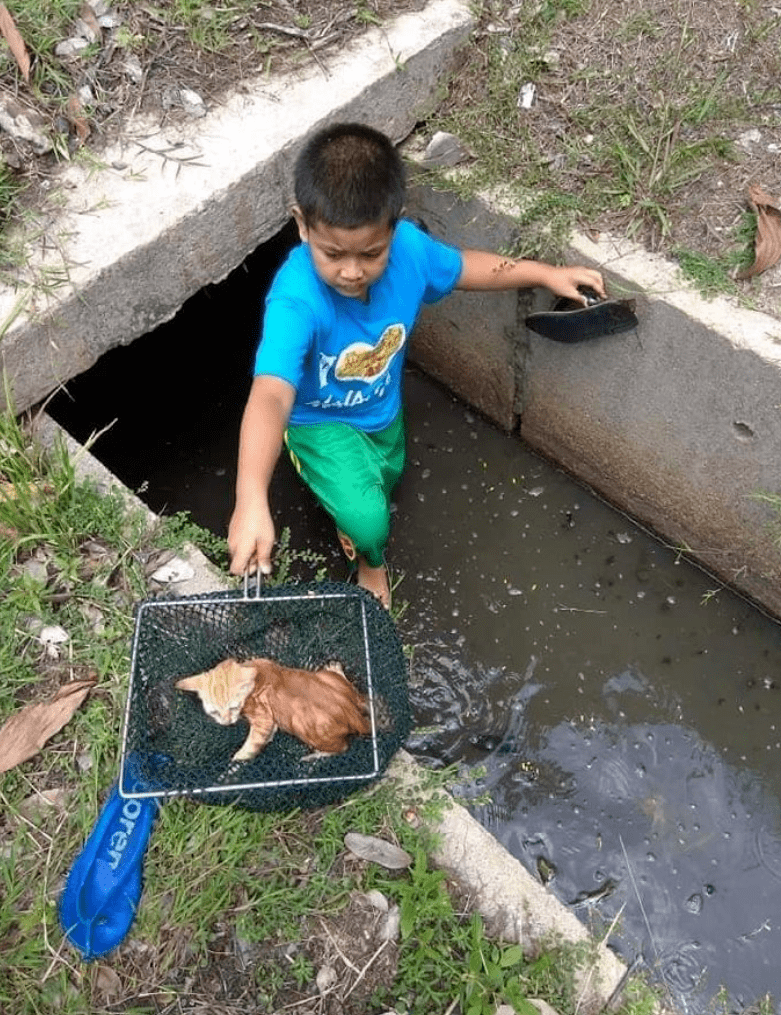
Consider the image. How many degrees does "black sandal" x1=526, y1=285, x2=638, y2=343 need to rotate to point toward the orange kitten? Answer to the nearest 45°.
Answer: approximately 90° to its left

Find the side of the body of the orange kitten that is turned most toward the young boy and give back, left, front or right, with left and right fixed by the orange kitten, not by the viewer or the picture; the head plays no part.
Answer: right

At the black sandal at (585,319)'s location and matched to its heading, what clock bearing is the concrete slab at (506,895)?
The concrete slab is roughly at 9 o'clock from the black sandal.

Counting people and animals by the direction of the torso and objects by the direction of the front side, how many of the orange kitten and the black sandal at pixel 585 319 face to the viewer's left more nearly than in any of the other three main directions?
2

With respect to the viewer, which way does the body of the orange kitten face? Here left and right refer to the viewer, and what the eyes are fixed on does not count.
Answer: facing to the left of the viewer

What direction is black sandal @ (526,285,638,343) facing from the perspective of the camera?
to the viewer's left
